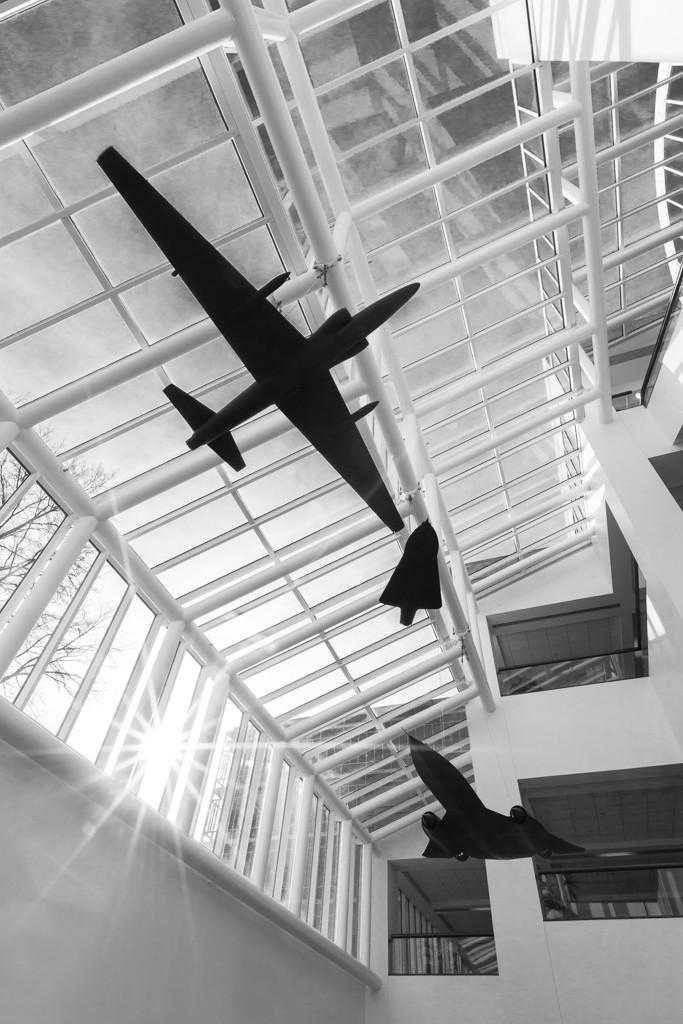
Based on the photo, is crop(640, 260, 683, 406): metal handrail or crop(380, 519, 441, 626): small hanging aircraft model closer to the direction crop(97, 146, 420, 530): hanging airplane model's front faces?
the metal handrail

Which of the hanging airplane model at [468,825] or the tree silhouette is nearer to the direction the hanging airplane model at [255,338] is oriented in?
the hanging airplane model

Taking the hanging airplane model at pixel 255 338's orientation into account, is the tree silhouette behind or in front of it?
behind

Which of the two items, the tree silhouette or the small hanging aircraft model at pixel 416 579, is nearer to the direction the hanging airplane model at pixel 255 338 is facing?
the small hanging aircraft model
